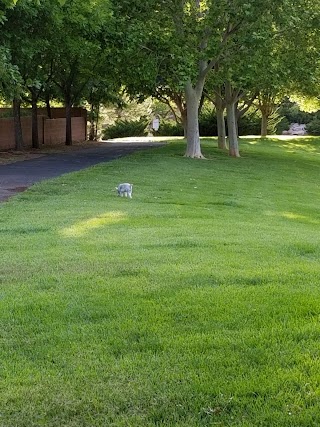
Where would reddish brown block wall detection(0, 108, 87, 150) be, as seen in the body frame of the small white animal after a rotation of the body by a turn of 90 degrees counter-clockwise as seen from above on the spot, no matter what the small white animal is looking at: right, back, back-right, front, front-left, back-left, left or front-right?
back

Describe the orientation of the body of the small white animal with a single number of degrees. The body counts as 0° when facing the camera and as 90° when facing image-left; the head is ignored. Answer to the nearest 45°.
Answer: approximately 90°
